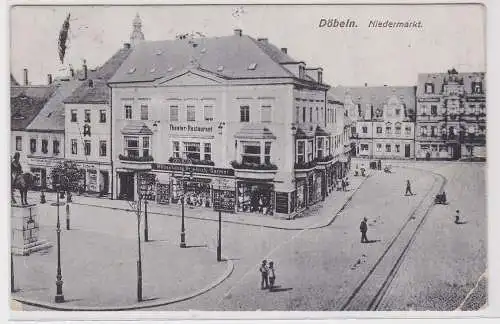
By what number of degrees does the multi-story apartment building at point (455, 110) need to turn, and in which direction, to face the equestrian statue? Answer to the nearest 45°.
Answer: approximately 90° to its right

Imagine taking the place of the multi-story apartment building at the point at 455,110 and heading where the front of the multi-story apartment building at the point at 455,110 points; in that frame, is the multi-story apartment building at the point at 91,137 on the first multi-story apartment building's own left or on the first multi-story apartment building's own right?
on the first multi-story apartment building's own right

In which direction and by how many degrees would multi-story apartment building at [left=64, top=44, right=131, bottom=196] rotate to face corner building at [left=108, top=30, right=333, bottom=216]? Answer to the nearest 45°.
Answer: approximately 45° to its left

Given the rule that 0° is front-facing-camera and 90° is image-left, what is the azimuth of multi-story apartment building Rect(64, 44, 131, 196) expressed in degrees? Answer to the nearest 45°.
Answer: approximately 0°

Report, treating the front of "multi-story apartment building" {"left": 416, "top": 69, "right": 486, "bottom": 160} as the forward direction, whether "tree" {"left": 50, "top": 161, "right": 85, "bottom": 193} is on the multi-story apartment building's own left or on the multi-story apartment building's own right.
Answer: on the multi-story apartment building's own right

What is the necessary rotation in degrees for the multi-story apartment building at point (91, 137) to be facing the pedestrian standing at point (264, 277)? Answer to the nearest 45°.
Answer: approximately 45° to its left
